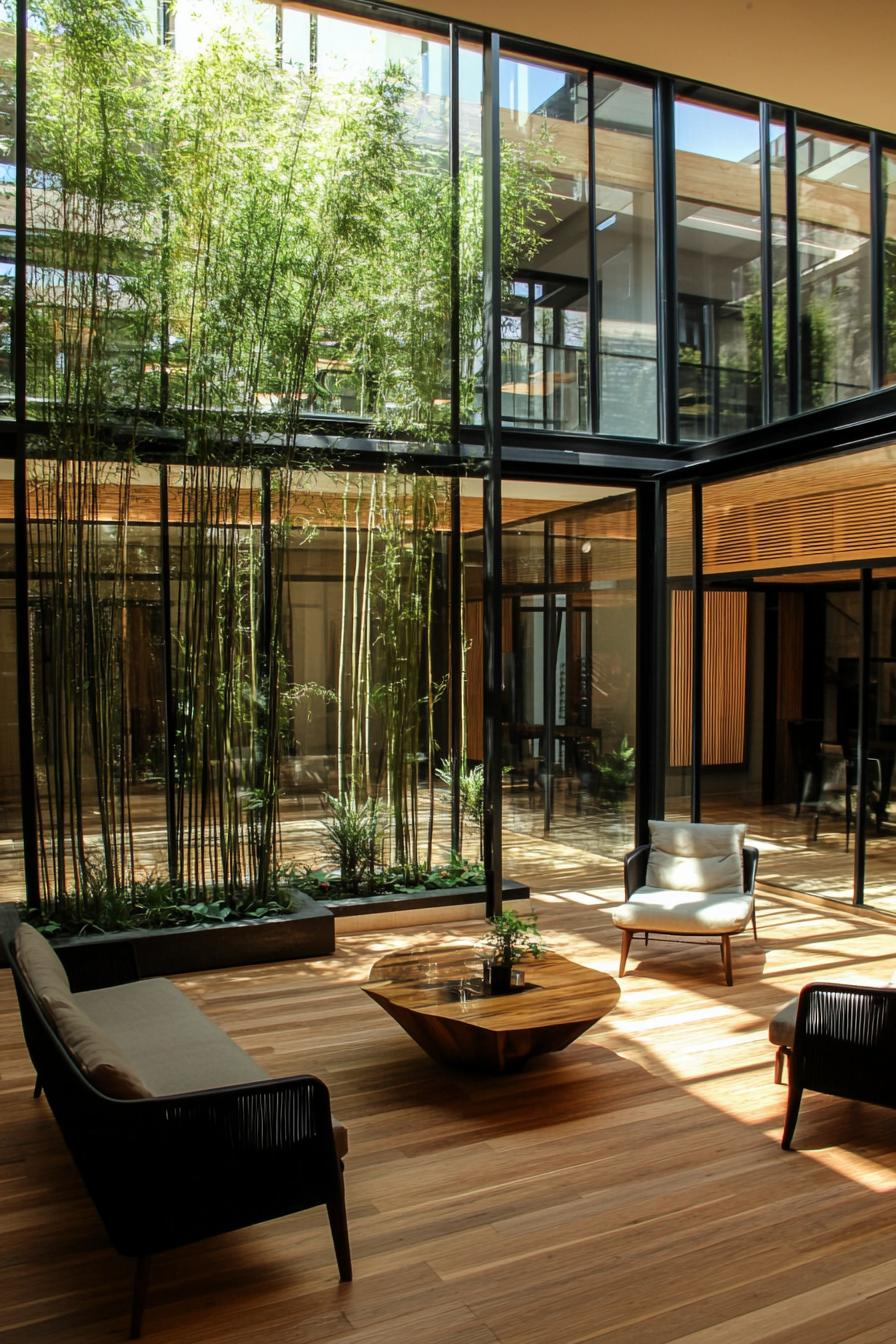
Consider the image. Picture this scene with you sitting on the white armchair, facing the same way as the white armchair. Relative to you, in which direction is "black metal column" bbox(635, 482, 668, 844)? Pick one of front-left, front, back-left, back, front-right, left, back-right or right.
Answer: back

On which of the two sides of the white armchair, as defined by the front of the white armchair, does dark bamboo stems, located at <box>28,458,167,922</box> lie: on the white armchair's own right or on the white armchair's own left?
on the white armchair's own right

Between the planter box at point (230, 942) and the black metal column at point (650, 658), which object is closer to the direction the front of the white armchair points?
the planter box

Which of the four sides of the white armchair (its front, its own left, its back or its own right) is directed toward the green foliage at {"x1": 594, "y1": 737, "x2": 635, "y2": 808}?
back

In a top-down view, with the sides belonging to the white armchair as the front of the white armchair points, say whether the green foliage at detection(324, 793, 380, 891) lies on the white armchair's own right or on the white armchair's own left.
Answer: on the white armchair's own right

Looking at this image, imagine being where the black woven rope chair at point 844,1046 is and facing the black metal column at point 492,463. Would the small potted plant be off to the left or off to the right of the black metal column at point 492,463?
left

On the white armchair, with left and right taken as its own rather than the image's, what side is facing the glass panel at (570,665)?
back

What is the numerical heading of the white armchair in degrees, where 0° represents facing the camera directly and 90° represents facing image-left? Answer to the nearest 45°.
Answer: approximately 0°
